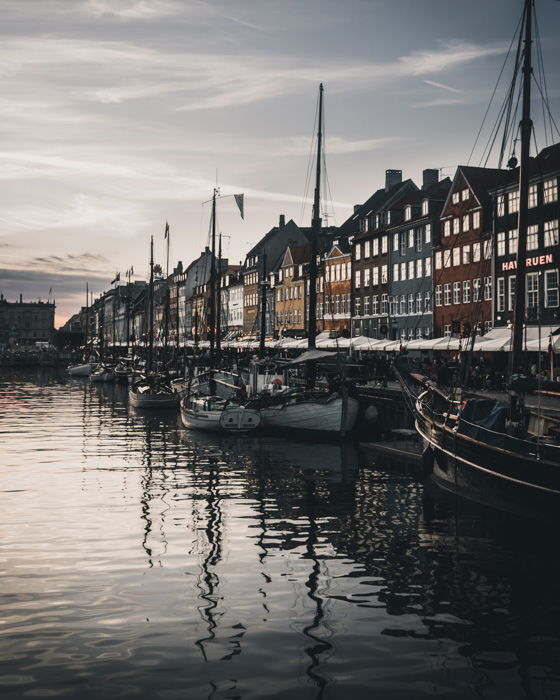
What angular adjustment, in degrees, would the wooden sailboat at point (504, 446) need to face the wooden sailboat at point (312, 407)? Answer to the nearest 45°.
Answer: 0° — it already faces it

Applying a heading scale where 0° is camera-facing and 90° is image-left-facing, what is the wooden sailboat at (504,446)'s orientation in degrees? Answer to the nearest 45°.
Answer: approximately 135°
